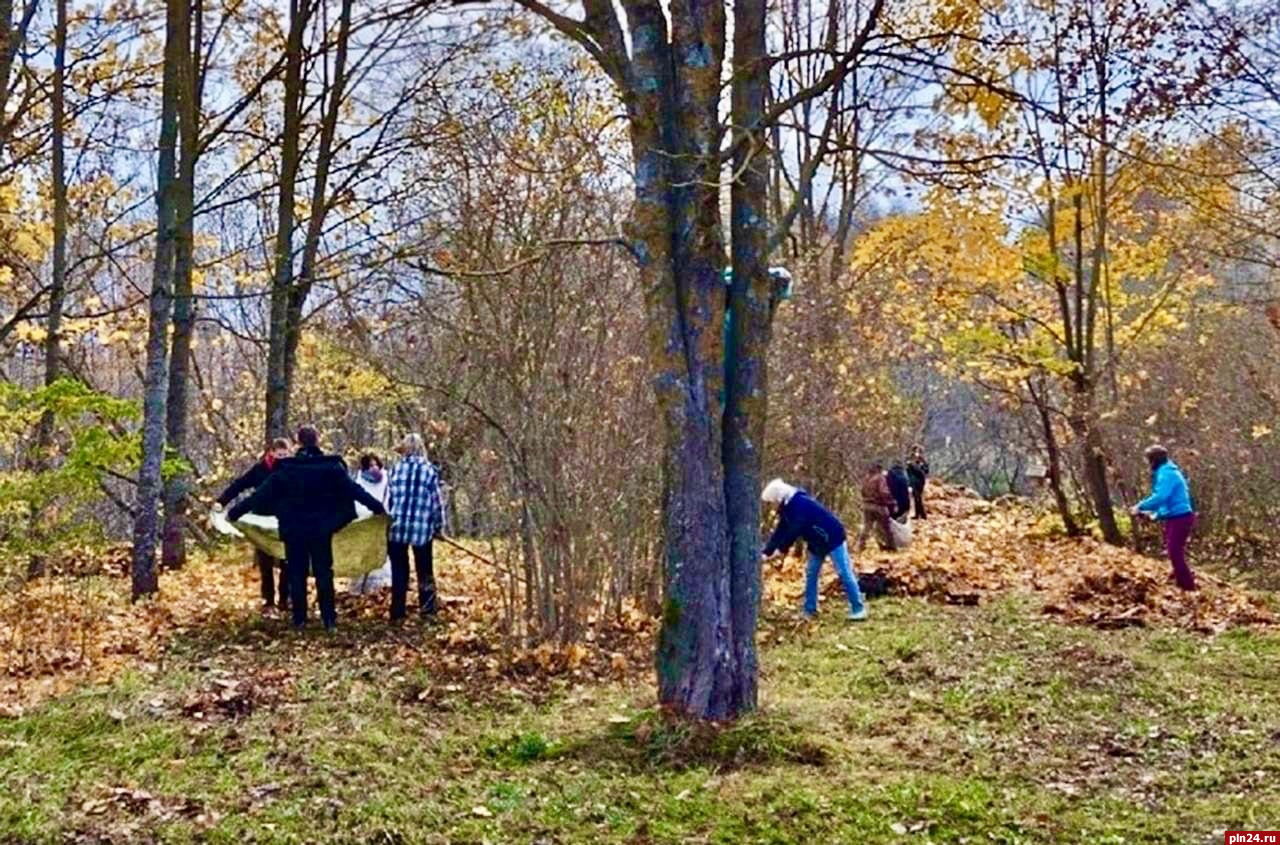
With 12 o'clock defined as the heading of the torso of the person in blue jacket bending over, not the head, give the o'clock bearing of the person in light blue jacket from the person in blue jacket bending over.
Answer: The person in light blue jacket is roughly at 5 o'clock from the person in blue jacket bending over.

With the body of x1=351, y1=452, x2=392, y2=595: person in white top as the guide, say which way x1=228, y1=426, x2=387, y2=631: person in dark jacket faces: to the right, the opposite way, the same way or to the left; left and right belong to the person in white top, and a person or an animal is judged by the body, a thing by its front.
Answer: the opposite way

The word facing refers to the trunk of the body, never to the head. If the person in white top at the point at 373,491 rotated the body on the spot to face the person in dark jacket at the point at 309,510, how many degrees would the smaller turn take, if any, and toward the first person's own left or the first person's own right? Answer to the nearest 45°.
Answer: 0° — they already face them

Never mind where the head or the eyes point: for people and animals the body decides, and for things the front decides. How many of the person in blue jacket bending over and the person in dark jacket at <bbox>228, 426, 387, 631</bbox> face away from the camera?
1

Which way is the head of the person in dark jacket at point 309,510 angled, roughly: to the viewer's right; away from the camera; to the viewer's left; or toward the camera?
away from the camera

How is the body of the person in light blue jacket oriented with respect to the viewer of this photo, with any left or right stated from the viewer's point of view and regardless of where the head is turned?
facing to the left of the viewer

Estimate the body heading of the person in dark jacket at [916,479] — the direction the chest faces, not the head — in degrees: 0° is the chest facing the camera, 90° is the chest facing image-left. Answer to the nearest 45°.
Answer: approximately 0°

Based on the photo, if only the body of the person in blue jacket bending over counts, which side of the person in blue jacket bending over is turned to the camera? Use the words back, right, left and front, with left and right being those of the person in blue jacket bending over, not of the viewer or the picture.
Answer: left

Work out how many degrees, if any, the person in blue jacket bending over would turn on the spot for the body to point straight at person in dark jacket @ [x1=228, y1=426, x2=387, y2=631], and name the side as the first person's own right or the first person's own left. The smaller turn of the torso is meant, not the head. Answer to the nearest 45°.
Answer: approximately 45° to the first person's own left

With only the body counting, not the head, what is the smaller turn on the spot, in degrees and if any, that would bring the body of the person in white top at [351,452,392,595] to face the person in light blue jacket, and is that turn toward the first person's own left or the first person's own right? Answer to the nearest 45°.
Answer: approximately 90° to the first person's own left

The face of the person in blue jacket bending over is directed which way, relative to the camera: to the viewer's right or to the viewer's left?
to the viewer's left

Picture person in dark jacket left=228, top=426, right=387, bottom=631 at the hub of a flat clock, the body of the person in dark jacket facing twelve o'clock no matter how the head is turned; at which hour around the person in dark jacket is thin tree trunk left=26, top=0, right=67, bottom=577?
The thin tree trunk is roughly at 11 o'clock from the person in dark jacket.

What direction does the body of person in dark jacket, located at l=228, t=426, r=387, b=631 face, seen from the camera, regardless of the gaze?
away from the camera
